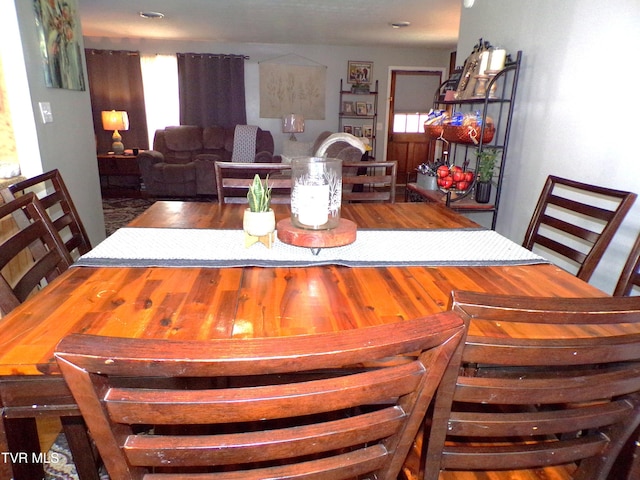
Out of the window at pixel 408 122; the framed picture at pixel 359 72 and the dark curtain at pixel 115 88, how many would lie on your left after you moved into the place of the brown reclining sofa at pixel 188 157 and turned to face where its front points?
2

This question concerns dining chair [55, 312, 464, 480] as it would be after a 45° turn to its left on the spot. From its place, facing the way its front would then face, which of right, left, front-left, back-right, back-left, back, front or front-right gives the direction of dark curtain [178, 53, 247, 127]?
front-right

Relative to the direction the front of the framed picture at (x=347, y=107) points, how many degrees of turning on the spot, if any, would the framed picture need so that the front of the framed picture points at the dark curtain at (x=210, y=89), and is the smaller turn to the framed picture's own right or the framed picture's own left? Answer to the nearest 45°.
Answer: approximately 90° to the framed picture's own right

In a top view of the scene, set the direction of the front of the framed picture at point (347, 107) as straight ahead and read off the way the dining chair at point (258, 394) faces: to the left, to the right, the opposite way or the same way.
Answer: the opposite way

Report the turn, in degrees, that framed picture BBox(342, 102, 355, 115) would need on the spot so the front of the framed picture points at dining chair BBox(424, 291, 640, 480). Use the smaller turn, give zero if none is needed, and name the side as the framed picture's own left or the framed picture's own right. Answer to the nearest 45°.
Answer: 0° — it already faces it

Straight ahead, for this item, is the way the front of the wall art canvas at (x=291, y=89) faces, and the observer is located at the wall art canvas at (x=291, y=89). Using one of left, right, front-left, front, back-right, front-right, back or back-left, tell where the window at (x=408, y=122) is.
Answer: left

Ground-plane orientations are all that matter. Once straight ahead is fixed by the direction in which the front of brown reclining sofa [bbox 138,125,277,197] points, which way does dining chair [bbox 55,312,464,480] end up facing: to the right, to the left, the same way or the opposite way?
the opposite way

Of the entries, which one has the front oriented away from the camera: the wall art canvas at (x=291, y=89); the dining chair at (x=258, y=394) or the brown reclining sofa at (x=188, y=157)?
the dining chair

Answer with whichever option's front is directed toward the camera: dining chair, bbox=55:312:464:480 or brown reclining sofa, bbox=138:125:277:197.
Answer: the brown reclining sofa

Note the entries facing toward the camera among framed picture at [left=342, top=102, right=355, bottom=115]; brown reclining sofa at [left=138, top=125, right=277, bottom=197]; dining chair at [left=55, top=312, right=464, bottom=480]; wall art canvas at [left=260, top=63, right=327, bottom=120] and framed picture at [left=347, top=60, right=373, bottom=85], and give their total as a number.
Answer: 4

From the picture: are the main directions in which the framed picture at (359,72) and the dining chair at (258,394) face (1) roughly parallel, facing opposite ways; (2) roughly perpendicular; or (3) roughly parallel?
roughly parallel, facing opposite ways

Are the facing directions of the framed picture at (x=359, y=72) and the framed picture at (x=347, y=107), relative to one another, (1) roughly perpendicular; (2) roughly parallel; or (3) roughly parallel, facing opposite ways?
roughly parallel

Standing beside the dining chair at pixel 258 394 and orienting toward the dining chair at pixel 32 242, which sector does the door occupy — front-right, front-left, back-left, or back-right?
front-right

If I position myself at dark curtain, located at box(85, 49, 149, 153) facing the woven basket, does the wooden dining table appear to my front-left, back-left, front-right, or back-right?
front-right

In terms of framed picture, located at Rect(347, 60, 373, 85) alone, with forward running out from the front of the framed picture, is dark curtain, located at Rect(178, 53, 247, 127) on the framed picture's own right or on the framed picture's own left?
on the framed picture's own right

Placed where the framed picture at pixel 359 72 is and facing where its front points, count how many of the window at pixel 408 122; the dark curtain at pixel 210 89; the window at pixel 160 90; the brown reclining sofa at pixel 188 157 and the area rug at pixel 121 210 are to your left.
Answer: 1

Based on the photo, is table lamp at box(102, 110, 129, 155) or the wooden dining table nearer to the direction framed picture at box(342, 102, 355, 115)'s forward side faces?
the wooden dining table

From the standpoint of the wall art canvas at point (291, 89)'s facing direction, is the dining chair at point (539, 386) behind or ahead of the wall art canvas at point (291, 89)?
ahead

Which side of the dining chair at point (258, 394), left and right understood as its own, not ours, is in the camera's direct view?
back

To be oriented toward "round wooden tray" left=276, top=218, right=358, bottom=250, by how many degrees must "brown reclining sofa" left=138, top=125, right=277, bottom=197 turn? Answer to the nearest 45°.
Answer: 0° — it already faces it

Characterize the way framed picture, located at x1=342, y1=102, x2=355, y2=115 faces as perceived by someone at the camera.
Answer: facing the viewer

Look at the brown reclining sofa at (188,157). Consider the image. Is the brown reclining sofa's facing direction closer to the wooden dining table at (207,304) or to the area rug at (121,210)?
the wooden dining table

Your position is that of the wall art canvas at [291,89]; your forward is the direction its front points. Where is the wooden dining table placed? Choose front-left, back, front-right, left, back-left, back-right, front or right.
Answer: front

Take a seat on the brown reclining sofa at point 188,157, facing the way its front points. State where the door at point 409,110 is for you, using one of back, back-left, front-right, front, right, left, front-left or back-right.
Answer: left
